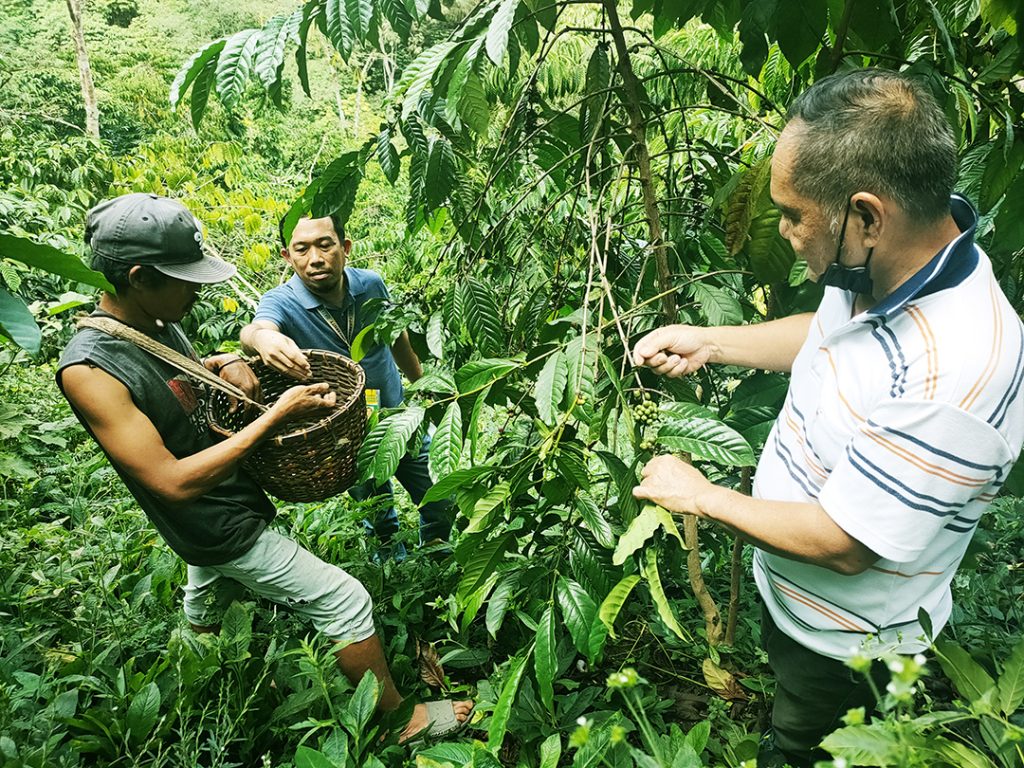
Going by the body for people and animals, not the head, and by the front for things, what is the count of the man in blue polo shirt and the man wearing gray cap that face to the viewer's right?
1

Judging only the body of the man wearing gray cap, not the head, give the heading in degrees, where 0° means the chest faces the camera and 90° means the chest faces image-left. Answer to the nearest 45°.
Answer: approximately 270°

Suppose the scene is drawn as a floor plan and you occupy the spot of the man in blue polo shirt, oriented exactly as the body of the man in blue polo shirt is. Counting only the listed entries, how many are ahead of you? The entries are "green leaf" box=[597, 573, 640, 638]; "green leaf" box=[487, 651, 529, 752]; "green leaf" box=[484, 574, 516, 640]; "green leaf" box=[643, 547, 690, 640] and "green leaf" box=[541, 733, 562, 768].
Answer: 5

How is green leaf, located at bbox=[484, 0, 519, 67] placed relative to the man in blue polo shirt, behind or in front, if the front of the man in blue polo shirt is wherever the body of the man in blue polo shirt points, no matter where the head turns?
in front

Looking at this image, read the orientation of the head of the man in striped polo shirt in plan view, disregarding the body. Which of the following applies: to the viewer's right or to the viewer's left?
to the viewer's left

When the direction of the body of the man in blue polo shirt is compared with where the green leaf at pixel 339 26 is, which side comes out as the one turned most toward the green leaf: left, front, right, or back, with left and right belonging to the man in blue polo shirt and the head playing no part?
front

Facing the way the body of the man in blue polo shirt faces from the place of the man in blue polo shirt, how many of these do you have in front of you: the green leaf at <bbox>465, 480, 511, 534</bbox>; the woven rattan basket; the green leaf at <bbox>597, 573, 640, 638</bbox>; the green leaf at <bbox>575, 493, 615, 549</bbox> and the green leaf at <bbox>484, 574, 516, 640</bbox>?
5

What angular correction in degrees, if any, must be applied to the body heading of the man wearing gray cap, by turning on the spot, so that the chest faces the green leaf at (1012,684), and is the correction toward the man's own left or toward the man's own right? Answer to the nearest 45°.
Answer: approximately 45° to the man's own right

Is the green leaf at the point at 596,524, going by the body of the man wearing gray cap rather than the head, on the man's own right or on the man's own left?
on the man's own right

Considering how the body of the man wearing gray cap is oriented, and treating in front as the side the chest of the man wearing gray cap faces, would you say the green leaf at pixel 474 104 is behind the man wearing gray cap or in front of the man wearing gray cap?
in front

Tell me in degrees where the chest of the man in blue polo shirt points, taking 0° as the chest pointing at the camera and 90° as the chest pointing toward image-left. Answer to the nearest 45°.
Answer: approximately 0°

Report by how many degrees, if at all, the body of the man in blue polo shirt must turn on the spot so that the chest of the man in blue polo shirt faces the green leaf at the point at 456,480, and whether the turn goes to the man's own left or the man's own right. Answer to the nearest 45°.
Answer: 0° — they already face it

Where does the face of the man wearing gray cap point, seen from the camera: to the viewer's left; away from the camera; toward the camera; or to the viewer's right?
to the viewer's right

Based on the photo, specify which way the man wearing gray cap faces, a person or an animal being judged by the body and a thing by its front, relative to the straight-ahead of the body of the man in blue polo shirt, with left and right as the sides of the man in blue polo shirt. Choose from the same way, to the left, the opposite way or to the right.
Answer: to the left

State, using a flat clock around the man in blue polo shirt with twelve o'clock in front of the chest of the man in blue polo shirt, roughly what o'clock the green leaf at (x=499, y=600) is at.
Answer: The green leaf is roughly at 12 o'clock from the man in blue polo shirt.
